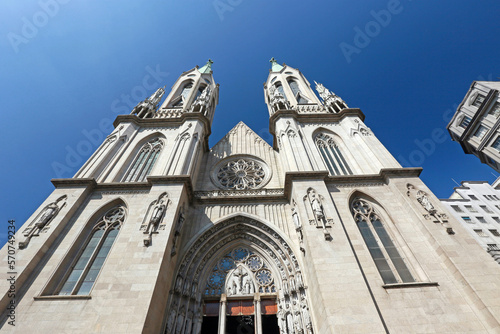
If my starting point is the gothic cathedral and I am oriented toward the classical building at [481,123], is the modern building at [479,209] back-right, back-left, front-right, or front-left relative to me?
front-left

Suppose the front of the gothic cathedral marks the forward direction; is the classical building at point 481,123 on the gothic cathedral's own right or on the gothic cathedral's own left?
on the gothic cathedral's own left

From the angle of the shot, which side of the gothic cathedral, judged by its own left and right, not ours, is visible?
front

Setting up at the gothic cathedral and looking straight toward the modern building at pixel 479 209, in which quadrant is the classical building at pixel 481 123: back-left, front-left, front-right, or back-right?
front-right

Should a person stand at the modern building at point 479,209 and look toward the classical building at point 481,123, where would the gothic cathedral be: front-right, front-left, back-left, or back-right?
front-right

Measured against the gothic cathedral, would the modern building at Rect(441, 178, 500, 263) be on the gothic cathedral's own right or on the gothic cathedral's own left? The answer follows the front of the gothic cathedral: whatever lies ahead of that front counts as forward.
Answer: on the gothic cathedral's own left
